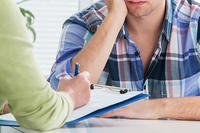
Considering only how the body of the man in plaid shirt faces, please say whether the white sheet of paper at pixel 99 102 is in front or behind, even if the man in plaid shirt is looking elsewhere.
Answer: in front

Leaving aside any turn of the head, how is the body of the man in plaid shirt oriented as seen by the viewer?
toward the camera

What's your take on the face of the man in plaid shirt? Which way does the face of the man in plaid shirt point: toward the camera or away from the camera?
toward the camera
